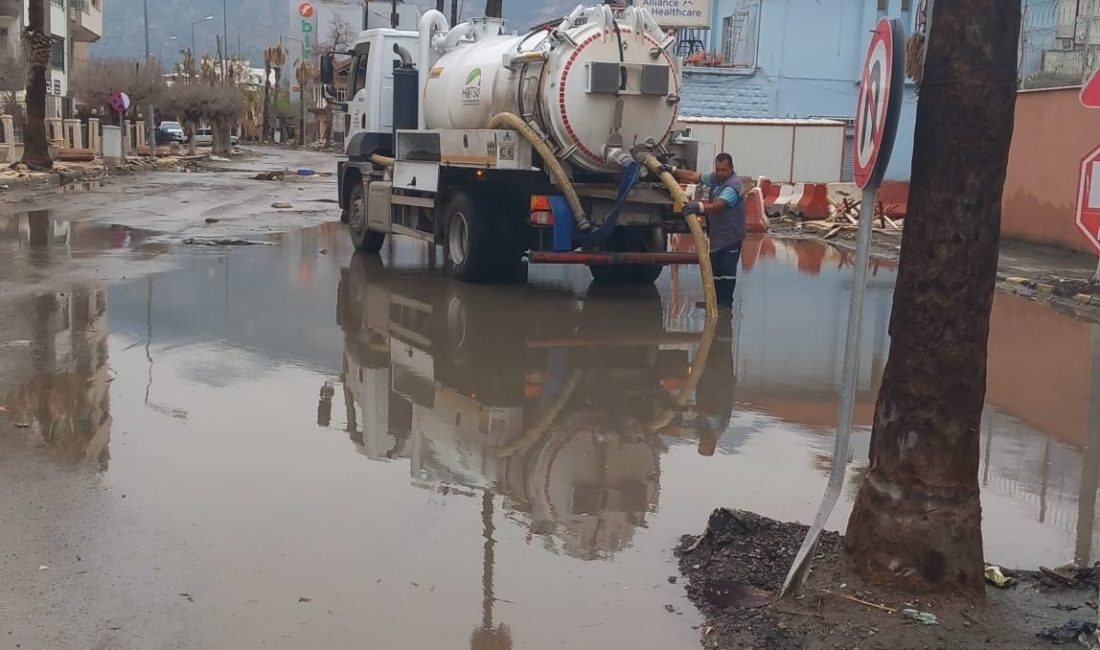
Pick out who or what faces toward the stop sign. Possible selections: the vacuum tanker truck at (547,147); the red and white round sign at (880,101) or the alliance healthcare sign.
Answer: the alliance healthcare sign

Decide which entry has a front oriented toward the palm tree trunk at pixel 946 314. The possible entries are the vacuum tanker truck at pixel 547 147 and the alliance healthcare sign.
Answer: the alliance healthcare sign

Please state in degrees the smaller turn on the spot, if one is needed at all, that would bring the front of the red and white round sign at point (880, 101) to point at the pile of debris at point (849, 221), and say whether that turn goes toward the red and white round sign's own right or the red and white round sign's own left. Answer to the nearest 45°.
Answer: approximately 90° to the red and white round sign's own right

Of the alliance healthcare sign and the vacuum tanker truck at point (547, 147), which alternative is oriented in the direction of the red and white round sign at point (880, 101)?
the alliance healthcare sign

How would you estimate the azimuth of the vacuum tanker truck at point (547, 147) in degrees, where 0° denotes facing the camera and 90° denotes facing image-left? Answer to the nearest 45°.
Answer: approximately 135°

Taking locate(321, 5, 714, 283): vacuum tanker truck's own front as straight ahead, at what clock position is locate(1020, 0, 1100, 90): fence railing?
The fence railing is roughly at 3 o'clock from the vacuum tanker truck.

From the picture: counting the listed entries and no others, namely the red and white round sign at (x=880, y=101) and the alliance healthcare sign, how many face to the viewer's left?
1

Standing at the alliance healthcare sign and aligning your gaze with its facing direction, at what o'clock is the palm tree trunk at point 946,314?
The palm tree trunk is roughly at 12 o'clock from the alliance healthcare sign.

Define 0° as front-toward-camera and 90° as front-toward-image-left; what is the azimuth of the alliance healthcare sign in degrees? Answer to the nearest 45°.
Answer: approximately 0°

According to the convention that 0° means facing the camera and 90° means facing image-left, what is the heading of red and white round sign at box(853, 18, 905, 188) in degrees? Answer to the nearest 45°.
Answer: approximately 90°
